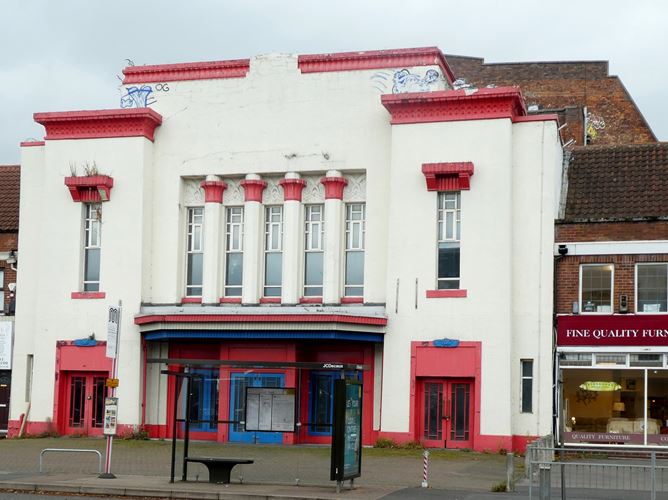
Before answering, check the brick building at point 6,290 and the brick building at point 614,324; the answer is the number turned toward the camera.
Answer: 2

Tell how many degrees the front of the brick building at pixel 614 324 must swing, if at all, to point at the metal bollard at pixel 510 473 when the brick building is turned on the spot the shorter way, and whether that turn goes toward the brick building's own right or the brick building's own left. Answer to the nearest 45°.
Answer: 0° — it already faces it

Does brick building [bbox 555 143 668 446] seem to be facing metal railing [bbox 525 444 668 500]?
yes

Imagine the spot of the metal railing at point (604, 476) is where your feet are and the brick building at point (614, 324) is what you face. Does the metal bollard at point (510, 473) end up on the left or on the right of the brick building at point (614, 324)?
left

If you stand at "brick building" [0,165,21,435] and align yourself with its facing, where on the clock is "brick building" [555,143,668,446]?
"brick building" [555,143,668,446] is roughly at 10 o'clock from "brick building" [0,165,21,435].

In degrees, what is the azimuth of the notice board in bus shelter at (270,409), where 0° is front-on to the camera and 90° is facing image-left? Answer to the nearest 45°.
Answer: approximately 0°

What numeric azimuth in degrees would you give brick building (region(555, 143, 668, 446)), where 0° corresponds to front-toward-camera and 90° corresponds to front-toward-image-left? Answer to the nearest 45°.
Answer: approximately 0°

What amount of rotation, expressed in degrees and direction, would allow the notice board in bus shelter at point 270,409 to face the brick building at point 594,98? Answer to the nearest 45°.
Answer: approximately 135° to its left

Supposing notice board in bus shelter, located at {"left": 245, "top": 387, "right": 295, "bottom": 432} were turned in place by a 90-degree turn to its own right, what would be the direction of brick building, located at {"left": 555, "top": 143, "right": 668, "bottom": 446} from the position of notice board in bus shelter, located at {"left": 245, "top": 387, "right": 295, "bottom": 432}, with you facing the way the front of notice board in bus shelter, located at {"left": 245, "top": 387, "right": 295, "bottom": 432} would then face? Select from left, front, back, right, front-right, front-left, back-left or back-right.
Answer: back-right
